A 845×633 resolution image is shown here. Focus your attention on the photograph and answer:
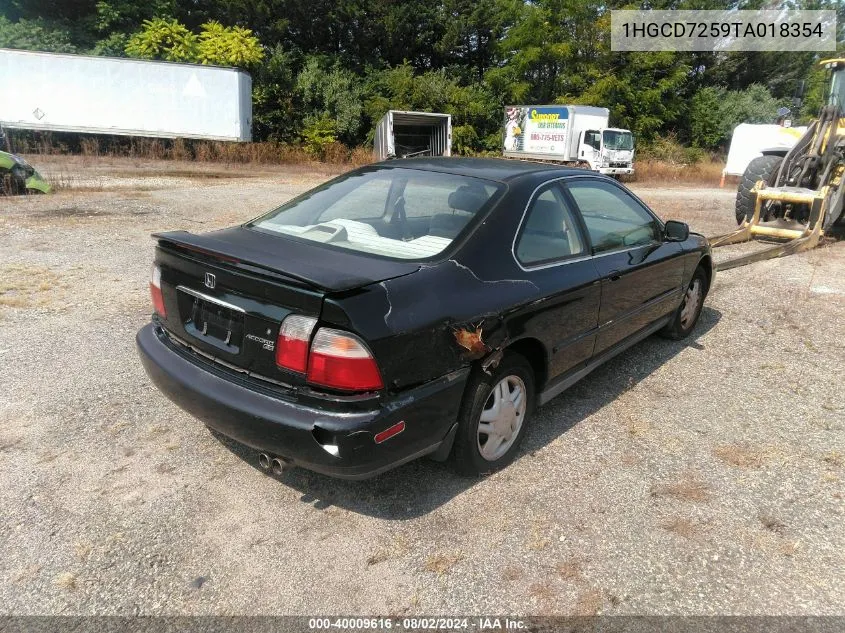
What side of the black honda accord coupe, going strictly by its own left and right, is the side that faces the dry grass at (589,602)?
right

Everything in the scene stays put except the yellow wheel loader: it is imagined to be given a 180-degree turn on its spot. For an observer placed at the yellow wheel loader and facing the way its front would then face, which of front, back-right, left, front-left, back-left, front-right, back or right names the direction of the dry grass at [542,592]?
back-right

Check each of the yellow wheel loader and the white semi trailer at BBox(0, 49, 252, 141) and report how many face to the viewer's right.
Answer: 1

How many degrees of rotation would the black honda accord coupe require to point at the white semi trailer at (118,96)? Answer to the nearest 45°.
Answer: approximately 90° to its left

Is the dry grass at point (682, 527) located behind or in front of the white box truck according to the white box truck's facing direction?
in front

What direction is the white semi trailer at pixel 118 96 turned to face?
to the viewer's right

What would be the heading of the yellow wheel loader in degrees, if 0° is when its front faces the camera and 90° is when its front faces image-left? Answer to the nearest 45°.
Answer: approximately 45°

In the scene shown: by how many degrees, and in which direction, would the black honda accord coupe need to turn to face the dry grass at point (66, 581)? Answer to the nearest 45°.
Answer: approximately 180°

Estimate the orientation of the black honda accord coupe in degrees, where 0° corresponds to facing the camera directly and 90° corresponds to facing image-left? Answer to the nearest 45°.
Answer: approximately 225°

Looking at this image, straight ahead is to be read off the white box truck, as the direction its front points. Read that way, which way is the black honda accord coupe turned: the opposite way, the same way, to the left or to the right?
to the left

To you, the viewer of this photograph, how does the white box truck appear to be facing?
facing the viewer and to the right of the viewer
